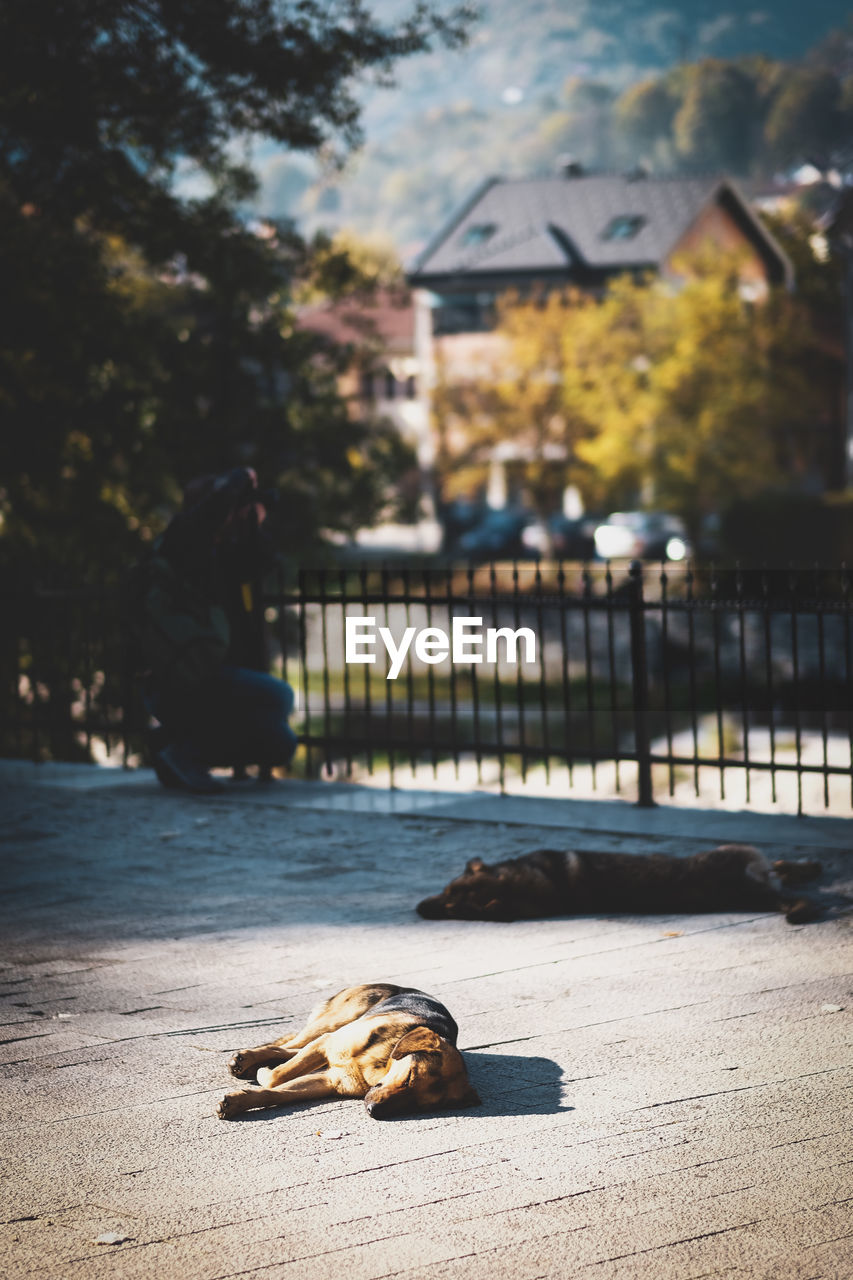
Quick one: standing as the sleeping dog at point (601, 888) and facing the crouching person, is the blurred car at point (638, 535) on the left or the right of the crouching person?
right

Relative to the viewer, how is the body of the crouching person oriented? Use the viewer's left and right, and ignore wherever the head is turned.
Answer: facing to the right of the viewer

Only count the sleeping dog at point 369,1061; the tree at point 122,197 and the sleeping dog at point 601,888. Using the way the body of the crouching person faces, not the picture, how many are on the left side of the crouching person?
1

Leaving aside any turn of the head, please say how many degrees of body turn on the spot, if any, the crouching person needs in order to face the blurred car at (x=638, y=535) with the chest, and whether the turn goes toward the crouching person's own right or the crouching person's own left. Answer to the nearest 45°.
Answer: approximately 90° to the crouching person's own left

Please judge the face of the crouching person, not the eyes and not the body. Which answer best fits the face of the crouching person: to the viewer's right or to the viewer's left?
to the viewer's right

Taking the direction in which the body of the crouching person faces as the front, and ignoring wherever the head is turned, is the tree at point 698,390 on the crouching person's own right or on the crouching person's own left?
on the crouching person's own left

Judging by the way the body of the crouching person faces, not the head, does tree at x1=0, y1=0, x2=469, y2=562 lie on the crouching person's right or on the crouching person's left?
on the crouching person's left

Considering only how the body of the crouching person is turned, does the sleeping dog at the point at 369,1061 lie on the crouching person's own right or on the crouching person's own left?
on the crouching person's own right

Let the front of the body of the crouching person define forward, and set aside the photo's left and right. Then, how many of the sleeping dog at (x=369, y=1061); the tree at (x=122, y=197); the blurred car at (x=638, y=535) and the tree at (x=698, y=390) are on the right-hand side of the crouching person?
1
